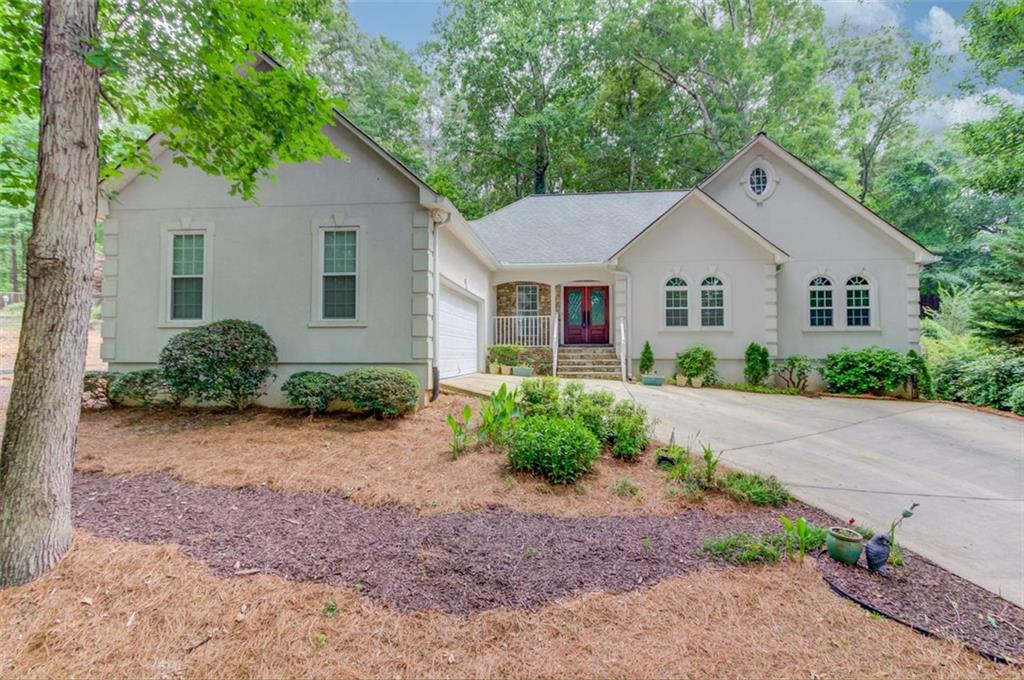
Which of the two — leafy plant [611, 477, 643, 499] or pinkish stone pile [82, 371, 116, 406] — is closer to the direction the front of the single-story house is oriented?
the leafy plant

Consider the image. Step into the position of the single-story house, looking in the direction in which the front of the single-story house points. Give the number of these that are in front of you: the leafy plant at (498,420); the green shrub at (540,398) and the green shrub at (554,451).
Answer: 3

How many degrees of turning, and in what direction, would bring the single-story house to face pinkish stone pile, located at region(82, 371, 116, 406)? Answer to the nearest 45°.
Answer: approximately 45° to its right

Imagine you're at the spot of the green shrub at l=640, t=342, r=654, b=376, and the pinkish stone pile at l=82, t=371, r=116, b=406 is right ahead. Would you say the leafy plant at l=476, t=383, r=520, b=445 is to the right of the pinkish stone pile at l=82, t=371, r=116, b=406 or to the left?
left

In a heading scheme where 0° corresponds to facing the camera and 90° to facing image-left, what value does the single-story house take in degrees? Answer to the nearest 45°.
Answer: approximately 0°

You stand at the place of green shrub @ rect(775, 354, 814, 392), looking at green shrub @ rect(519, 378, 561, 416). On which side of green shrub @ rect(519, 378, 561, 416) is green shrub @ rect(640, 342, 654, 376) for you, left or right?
right

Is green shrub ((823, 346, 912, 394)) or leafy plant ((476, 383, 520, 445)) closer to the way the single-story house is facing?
the leafy plant

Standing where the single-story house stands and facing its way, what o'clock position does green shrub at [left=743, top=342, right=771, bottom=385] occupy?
The green shrub is roughly at 9 o'clock from the single-story house.

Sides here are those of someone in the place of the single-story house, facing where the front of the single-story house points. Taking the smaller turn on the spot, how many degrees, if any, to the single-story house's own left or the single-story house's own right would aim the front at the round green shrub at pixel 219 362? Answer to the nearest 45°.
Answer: approximately 45° to the single-story house's own right

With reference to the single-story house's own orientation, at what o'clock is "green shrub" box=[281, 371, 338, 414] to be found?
The green shrub is roughly at 1 o'clock from the single-story house.
